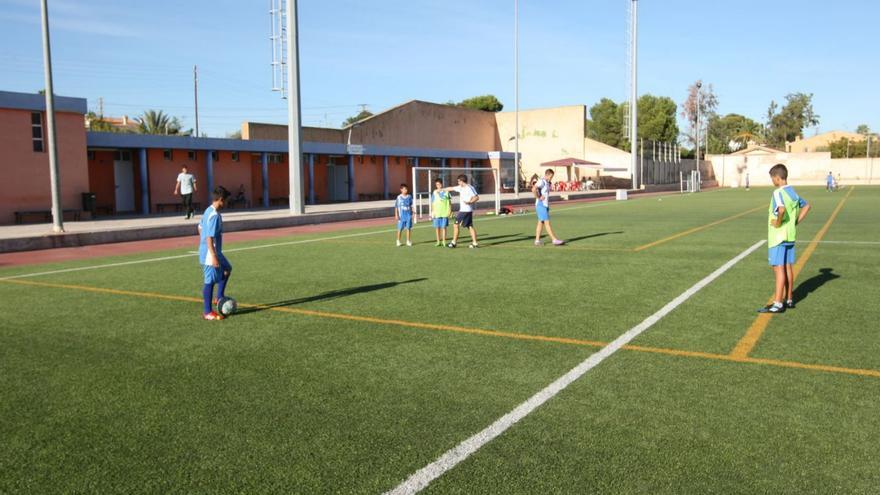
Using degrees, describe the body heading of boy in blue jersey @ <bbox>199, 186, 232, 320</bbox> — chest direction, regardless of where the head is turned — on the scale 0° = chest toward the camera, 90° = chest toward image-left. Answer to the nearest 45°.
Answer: approximately 270°

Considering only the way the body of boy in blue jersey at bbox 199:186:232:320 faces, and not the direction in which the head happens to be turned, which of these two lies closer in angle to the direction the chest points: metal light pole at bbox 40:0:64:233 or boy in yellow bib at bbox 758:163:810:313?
the boy in yellow bib

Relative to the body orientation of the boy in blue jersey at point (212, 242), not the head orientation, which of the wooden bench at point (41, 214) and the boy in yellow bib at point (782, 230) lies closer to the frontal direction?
the boy in yellow bib

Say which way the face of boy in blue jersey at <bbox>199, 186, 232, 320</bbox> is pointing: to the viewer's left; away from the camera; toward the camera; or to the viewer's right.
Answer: to the viewer's right

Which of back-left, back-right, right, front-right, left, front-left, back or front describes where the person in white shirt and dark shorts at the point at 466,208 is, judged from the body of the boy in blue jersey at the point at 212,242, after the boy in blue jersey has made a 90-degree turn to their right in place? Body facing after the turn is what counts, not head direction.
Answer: back-left

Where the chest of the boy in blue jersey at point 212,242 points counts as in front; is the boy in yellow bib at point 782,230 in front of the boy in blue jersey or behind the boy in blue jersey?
in front
